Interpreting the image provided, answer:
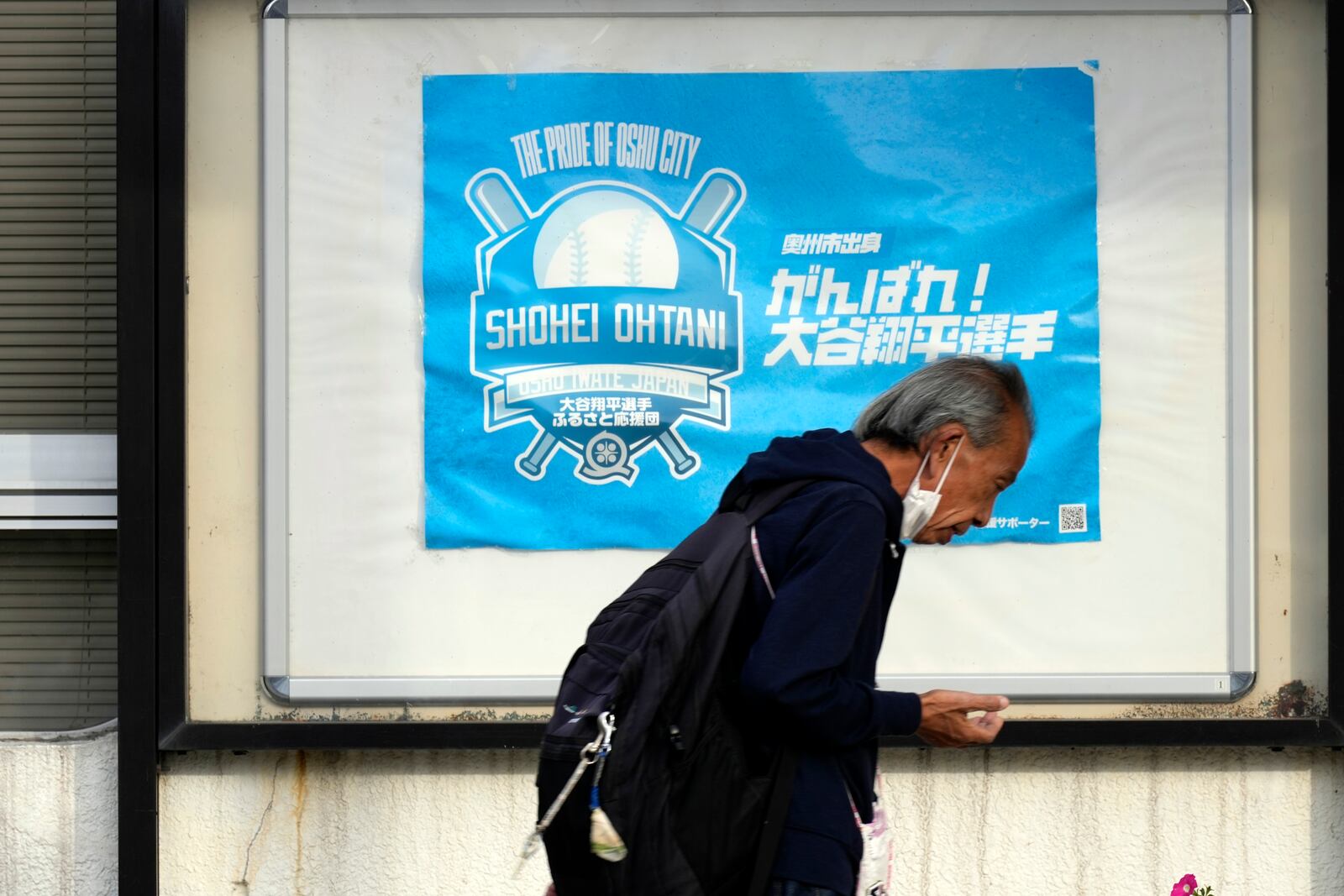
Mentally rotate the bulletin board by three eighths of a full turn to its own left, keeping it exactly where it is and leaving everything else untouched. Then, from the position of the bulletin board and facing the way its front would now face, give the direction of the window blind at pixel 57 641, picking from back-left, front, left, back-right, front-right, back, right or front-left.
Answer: back-left

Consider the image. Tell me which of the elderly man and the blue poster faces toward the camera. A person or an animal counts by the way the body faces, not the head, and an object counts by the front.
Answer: the blue poster

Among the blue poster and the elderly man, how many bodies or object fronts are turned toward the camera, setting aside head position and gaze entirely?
1

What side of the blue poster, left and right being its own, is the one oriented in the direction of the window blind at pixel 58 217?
right

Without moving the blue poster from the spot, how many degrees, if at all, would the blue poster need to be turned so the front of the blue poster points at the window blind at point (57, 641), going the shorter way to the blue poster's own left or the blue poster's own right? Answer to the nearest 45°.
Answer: approximately 90° to the blue poster's own right

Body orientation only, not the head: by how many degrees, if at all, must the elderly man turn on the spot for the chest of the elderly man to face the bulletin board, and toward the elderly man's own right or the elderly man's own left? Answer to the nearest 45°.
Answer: approximately 90° to the elderly man's own left

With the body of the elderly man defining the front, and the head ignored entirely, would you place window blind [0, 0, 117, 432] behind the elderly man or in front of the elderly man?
behind

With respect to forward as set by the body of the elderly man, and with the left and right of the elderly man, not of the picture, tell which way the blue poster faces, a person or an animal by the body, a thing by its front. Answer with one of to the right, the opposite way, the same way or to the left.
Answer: to the right

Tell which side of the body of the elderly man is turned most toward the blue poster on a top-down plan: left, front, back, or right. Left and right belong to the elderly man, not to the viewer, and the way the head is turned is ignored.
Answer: left

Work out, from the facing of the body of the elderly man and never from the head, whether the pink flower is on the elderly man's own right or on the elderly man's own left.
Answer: on the elderly man's own left

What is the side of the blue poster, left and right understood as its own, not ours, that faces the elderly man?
front

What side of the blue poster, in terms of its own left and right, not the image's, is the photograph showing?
front

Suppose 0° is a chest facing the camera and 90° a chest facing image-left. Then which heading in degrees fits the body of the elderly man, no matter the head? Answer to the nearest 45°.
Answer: approximately 270°

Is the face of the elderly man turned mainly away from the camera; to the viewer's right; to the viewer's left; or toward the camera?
to the viewer's right

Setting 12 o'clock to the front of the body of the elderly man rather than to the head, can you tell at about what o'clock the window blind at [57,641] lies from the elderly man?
The window blind is roughly at 7 o'clock from the elderly man.

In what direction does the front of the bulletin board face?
toward the camera

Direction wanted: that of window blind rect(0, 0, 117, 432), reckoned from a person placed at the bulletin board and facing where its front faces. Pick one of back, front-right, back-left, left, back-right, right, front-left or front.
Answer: right
